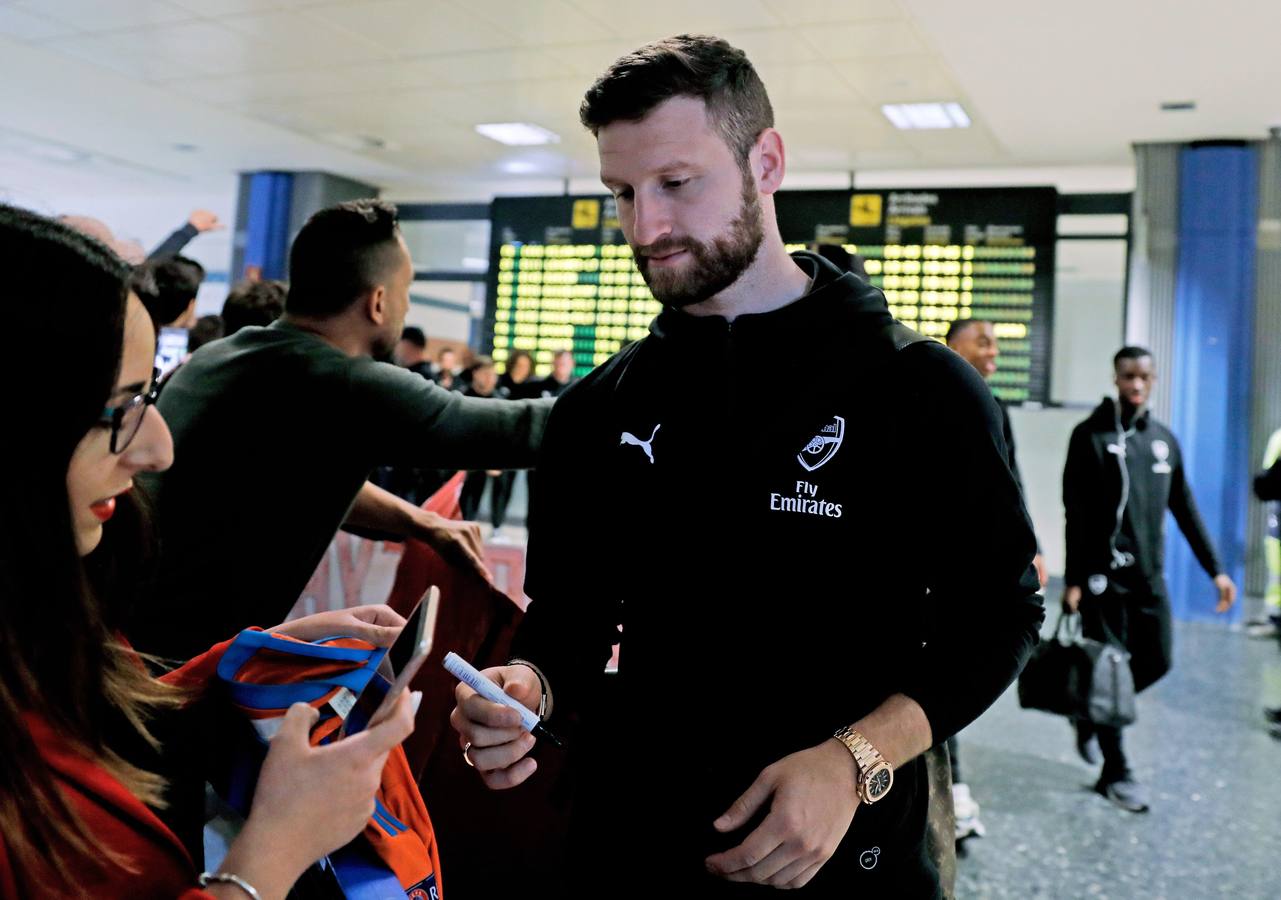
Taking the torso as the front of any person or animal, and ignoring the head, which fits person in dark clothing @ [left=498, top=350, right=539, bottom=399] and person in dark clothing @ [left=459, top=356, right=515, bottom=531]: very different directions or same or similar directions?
same or similar directions

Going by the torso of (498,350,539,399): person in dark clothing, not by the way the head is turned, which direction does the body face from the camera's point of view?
toward the camera

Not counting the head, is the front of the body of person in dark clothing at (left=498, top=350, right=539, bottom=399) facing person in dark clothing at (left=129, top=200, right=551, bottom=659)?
yes

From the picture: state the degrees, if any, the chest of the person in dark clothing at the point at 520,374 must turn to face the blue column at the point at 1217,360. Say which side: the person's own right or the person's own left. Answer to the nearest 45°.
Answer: approximately 45° to the person's own left

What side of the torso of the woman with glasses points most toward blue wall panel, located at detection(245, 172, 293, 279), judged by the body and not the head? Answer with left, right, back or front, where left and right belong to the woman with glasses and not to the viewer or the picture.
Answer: left

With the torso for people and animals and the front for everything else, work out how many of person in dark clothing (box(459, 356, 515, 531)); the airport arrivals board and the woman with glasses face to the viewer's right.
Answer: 1

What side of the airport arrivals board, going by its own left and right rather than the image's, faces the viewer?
front

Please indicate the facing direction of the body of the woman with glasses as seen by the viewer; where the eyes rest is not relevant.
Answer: to the viewer's right

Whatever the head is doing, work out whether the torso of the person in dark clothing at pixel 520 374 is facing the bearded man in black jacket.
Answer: yes

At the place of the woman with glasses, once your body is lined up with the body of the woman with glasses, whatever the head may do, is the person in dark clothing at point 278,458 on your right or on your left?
on your left

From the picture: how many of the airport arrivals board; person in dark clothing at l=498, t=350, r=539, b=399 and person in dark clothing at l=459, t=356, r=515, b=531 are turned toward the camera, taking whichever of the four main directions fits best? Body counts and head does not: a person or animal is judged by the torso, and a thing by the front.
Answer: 3

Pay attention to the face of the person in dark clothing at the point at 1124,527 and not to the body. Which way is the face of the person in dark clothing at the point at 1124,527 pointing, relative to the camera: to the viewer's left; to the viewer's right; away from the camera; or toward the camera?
toward the camera

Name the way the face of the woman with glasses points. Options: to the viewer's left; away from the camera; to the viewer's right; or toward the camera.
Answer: to the viewer's right

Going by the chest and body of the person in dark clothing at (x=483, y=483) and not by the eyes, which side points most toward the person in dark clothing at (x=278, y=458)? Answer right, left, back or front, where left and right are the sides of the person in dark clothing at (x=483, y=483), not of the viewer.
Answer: front
